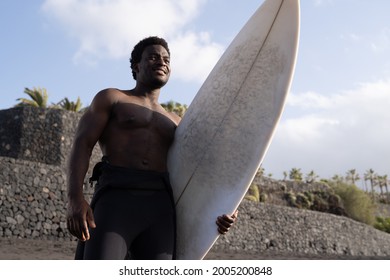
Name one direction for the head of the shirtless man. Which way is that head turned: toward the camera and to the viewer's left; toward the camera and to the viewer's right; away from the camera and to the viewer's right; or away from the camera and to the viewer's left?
toward the camera and to the viewer's right

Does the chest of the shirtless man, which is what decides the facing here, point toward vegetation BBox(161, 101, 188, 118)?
no

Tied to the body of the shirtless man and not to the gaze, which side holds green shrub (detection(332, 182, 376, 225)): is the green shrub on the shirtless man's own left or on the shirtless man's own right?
on the shirtless man's own left

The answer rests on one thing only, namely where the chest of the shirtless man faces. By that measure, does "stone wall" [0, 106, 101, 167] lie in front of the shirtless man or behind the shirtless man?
behind

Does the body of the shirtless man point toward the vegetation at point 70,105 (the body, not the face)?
no

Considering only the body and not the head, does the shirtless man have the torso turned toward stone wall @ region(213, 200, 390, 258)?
no

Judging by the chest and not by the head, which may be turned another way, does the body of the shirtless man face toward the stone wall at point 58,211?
no

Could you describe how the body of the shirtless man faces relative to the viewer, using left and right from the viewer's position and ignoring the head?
facing the viewer and to the right of the viewer
